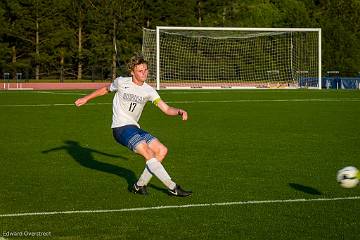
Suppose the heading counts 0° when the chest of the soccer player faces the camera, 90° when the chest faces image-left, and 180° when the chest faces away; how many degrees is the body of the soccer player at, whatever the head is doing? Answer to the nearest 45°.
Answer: approximately 315°
